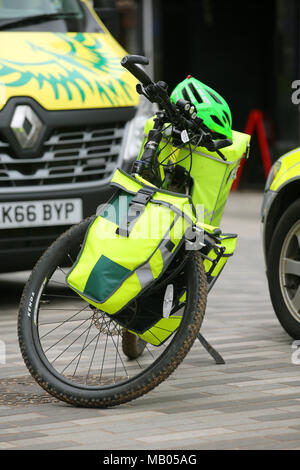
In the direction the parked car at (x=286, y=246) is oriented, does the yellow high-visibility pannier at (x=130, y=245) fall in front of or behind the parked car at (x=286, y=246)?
in front

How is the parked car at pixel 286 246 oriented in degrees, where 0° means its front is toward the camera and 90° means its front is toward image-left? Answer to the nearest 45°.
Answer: approximately 45°

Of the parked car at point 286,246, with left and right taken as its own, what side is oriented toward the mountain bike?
front
